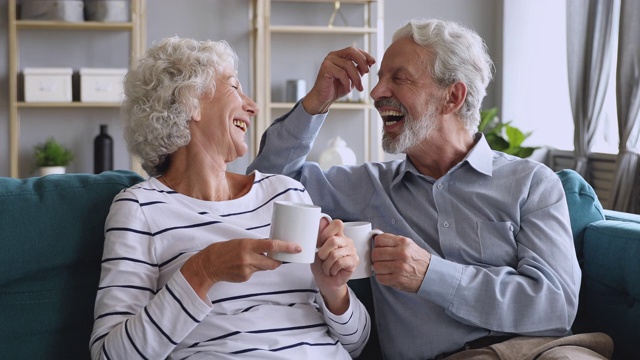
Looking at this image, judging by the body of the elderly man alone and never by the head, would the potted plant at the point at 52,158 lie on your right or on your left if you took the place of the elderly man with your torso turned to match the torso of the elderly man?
on your right

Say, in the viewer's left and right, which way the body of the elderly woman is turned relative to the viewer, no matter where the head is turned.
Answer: facing the viewer and to the right of the viewer

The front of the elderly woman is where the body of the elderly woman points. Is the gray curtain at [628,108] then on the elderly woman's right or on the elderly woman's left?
on the elderly woman's left

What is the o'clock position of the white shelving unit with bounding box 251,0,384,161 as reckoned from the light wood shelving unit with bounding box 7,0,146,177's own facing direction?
the white shelving unit with bounding box 251,0,384,161 is roughly at 9 o'clock from the light wood shelving unit with bounding box 7,0,146,177.

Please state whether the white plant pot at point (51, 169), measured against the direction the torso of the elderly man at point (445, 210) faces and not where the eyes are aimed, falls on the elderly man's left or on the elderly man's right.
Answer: on the elderly man's right

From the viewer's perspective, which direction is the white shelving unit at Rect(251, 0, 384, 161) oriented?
toward the camera

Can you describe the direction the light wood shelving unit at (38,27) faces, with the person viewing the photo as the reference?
facing the viewer

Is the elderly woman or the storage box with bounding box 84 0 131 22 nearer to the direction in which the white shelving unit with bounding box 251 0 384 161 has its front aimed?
the elderly woman

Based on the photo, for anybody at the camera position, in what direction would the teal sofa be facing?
facing the viewer

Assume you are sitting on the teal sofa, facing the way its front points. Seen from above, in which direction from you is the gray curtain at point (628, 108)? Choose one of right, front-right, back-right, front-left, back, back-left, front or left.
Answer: back-left

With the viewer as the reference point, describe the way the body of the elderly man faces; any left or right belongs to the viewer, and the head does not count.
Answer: facing the viewer and to the left of the viewer

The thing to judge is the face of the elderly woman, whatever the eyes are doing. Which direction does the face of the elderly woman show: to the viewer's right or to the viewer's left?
to the viewer's right
